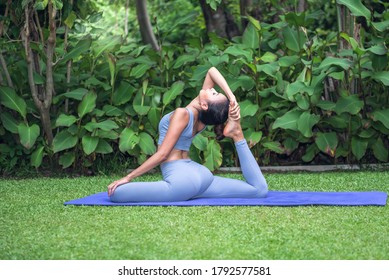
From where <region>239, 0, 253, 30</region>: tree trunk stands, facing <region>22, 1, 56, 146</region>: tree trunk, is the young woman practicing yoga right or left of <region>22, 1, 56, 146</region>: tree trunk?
left

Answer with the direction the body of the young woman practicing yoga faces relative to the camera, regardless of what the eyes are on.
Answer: to the viewer's left

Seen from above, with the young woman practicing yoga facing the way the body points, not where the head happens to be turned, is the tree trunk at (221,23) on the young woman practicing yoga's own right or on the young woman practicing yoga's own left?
on the young woman practicing yoga's own right

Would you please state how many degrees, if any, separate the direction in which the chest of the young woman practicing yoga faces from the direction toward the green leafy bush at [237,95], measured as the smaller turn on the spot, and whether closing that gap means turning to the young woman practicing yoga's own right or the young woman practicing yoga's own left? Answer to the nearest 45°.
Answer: approximately 90° to the young woman practicing yoga's own right

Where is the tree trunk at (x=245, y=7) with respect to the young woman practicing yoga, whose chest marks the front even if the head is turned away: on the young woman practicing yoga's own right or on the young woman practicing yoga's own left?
on the young woman practicing yoga's own right

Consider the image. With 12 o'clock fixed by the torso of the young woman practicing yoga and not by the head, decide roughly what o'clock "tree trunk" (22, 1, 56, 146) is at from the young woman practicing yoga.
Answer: The tree trunk is roughly at 2 o'clock from the young woman practicing yoga.

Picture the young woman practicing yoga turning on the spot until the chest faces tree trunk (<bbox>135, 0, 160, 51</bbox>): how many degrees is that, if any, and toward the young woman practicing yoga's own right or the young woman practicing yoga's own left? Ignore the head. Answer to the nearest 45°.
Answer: approximately 90° to the young woman practicing yoga's own right
